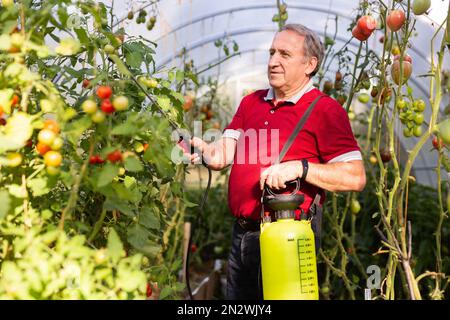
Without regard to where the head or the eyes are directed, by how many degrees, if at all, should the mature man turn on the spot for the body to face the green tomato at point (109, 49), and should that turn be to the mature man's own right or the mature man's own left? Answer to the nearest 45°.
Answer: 0° — they already face it

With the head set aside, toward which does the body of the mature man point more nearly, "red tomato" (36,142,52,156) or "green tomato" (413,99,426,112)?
the red tomato

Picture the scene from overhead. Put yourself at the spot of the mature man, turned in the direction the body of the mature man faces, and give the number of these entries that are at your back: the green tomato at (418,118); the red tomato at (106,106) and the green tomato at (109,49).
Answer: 1

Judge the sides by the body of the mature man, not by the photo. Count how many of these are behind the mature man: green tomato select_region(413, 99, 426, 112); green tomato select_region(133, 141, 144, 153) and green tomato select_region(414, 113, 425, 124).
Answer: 2

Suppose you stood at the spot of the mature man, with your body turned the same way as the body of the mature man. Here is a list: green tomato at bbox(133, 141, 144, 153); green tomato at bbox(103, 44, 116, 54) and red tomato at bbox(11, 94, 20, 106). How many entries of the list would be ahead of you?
3

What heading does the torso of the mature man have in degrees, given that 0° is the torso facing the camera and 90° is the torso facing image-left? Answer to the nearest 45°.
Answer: approximately 45°

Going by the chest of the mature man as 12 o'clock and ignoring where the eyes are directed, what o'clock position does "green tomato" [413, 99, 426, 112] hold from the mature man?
The green tomato is roughly at 8 o'clock from the mature man.

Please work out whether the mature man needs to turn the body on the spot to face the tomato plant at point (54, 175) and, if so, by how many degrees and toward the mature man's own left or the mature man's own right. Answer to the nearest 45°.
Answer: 0° — they already face it

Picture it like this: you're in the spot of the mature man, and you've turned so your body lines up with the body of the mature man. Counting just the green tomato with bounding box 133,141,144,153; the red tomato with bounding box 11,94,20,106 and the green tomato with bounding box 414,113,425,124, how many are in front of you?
2

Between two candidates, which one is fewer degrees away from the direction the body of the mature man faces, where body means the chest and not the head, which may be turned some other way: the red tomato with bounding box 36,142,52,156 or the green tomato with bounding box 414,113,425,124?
the red tomato
